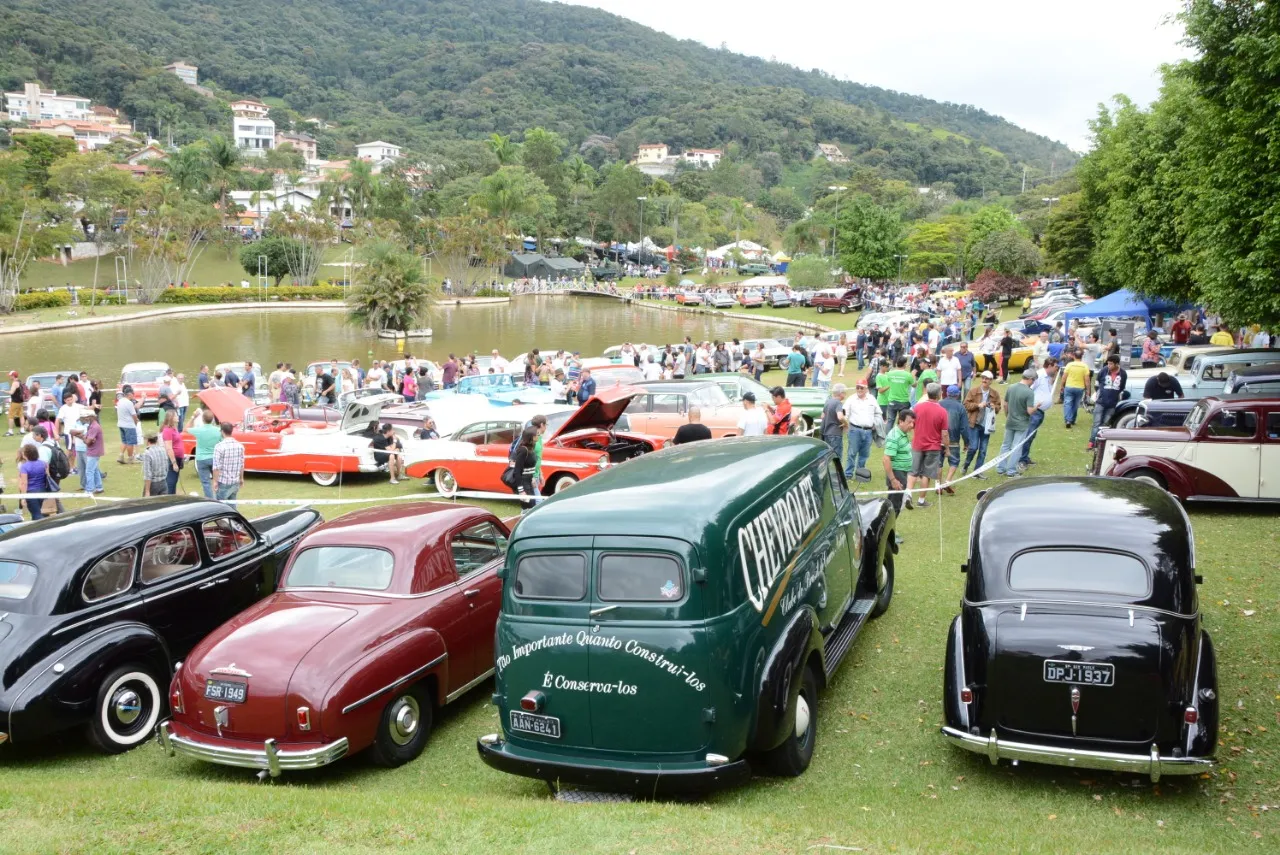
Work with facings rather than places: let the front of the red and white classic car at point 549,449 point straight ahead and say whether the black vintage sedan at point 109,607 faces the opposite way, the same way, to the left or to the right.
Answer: to the left

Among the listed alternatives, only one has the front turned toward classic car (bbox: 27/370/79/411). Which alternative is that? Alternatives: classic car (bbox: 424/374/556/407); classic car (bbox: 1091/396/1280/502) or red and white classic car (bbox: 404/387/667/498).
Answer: classic car (bbox: 1091/396/1280/502)

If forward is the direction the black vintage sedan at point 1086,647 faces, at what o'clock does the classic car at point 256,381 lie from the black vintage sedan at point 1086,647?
The classic car is roughly at 10 o'clock from the black vintage sedan.

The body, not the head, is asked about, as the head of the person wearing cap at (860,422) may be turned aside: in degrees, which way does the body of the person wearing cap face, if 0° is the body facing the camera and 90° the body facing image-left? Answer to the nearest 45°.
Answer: approximately 45°

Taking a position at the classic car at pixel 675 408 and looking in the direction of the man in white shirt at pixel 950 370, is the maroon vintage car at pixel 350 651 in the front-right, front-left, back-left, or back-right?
back-right

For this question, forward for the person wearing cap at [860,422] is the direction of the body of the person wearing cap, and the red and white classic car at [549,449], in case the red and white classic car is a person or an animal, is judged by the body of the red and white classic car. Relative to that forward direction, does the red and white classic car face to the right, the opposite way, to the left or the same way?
to the left

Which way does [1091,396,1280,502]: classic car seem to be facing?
to the viewer's left

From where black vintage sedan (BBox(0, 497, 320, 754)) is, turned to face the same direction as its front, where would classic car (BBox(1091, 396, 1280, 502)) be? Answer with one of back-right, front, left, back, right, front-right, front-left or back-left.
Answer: front-right

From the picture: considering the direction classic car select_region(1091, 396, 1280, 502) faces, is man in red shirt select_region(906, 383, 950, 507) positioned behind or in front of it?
in front

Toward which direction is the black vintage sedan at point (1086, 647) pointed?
away from the camera

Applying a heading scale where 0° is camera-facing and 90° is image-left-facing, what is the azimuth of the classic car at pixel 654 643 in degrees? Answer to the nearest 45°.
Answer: approximately 225°

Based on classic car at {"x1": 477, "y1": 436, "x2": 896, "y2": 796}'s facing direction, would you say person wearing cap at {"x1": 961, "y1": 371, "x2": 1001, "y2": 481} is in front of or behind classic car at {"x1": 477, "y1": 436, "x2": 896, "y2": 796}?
in front
